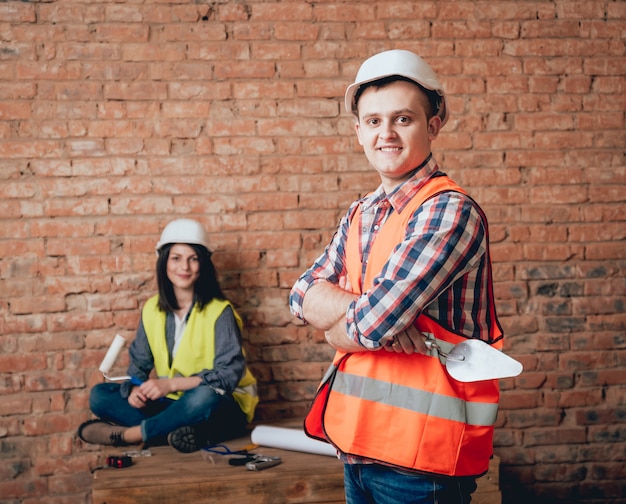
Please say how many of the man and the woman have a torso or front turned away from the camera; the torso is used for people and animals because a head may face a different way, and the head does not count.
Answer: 0

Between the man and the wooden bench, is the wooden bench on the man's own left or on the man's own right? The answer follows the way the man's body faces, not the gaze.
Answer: on the man's own right

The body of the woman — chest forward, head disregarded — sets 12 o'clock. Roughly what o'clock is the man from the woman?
The man is roughly at 10 o'clock from the woman.

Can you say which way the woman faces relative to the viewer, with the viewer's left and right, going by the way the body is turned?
facing the viewer and to the left of the viewer

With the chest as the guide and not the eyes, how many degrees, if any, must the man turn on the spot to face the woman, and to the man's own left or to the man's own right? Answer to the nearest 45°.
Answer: approximately 90° to the man's own right

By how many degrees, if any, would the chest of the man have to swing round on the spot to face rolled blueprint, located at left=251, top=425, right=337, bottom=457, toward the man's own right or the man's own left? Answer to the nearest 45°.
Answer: approximately 135° to the man's own right

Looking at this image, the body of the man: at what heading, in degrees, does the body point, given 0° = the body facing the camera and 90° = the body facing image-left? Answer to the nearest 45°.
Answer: approximately 45°
